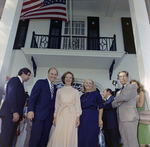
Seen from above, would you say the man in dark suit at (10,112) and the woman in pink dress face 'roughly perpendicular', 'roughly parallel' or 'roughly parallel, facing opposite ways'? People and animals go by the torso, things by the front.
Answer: roughly perpendicular

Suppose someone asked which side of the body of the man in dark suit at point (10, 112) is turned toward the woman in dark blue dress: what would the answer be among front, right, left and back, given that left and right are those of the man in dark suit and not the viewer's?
front

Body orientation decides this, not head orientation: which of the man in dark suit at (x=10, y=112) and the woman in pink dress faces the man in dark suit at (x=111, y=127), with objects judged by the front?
the man in dark suit at (x=10, y=112)

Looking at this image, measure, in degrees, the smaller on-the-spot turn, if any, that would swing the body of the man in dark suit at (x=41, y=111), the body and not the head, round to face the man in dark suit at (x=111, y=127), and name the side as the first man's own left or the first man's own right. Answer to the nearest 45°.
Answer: approximately 45° to the first man's own left

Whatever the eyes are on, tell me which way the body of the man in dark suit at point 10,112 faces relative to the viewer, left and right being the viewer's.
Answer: facing to the right of the viewer

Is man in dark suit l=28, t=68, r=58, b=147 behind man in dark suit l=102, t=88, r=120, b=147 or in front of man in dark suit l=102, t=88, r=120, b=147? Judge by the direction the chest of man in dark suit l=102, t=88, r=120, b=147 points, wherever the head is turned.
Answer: in front

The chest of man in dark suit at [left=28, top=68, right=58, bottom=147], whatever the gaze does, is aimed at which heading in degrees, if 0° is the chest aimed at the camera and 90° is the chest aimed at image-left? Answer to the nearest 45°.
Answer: approximately 315°
